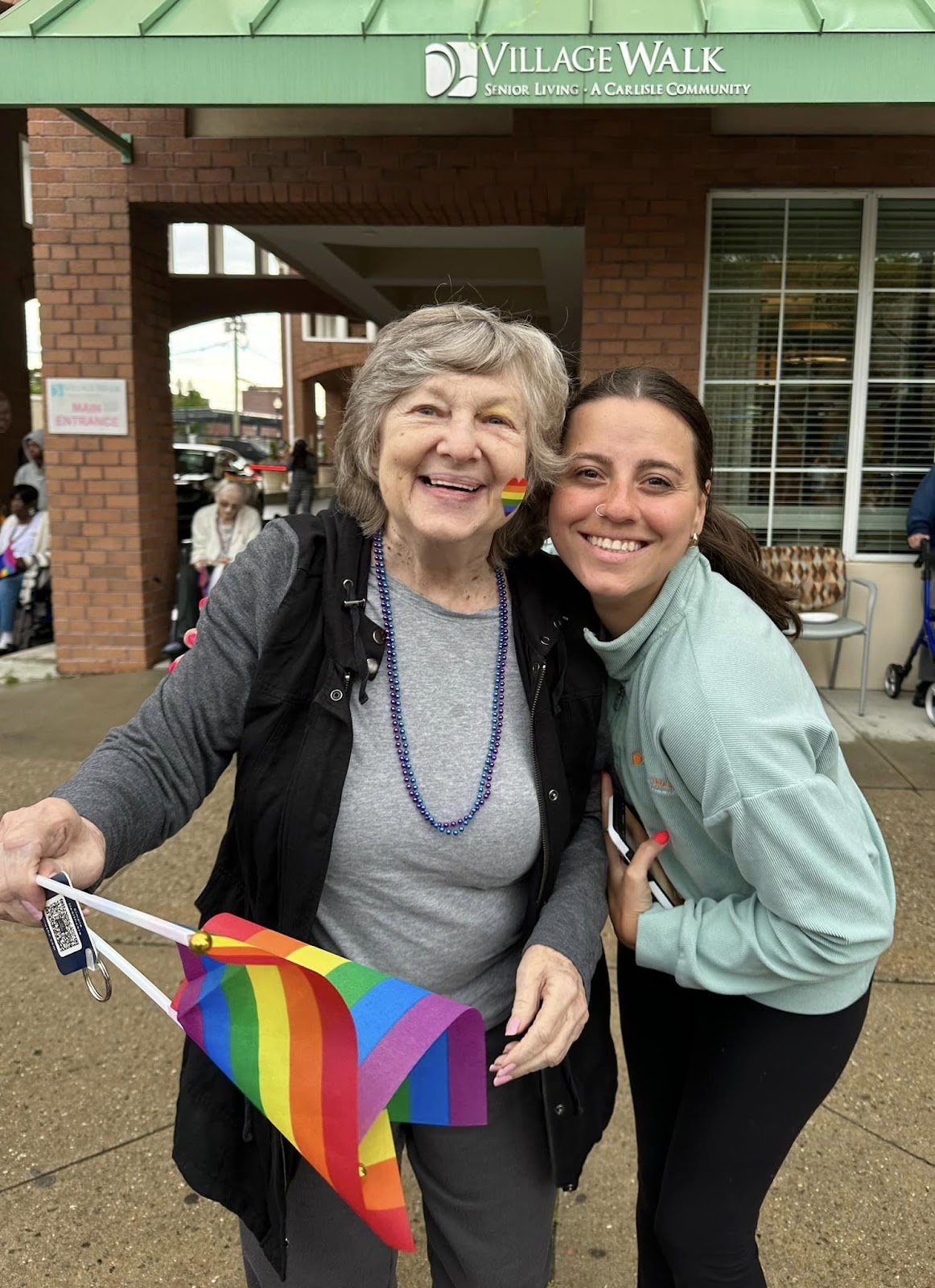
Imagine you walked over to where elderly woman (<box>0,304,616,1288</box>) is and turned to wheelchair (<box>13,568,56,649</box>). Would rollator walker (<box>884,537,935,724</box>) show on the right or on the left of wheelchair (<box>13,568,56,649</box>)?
right

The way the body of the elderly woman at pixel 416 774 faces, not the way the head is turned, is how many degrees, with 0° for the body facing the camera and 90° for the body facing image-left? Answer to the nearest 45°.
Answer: approximately 0°

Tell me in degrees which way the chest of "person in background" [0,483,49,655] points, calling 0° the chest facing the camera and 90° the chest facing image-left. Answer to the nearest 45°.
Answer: approximately 45°

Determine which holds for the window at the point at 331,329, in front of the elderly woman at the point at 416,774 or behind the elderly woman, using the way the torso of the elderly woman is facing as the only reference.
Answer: behind

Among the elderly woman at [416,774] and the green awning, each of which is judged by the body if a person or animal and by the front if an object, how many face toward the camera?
2

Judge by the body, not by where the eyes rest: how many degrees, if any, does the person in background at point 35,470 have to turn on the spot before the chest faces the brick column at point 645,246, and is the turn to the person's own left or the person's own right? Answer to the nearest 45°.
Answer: approximately 45° to the person's own left

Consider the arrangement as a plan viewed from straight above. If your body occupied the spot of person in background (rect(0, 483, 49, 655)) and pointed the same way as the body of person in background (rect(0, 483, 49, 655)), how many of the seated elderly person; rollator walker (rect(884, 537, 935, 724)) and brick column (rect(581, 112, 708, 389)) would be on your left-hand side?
3

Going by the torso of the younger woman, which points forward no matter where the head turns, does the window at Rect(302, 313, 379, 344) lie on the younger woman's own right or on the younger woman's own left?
on the younger woman's own right

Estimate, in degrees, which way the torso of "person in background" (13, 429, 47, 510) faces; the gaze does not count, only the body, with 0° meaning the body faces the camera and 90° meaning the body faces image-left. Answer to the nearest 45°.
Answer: approximately 0°

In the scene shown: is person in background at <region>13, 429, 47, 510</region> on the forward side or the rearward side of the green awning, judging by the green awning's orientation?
on the rearward side
